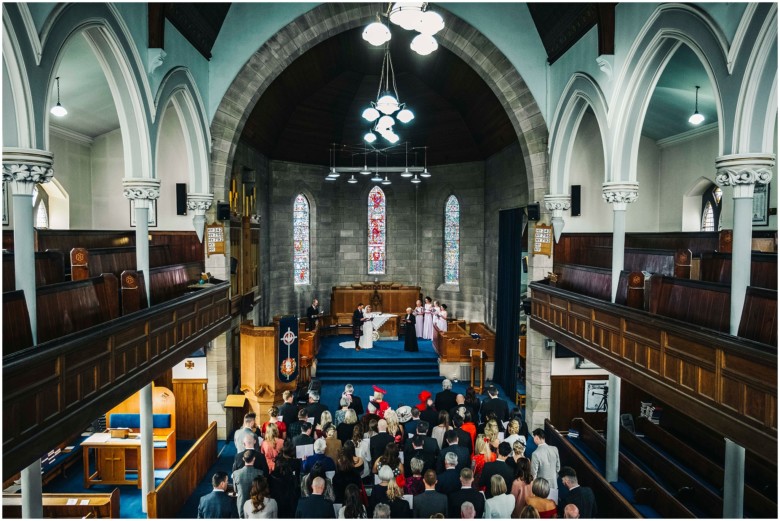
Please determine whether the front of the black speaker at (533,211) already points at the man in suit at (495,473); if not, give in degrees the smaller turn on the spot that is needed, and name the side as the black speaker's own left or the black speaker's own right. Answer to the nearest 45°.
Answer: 0° — it already faces them

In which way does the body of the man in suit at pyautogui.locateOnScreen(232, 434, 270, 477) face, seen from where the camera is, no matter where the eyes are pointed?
away from the camera

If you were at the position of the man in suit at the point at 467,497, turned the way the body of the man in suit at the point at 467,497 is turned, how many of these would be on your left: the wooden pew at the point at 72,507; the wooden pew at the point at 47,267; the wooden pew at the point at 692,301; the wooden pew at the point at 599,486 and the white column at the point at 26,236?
3

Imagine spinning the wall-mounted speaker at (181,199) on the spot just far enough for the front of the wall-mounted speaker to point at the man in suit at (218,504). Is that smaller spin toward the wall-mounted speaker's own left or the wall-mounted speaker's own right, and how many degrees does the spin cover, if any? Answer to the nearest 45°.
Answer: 0° — it already faces them

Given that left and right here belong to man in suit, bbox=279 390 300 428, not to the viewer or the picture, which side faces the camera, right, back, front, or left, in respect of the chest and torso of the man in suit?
back

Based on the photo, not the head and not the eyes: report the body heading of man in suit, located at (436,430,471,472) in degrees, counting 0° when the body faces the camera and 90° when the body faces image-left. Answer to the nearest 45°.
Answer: approximately 180°

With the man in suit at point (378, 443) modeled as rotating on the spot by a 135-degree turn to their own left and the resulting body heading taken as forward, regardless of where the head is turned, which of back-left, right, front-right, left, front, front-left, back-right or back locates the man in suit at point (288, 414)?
right

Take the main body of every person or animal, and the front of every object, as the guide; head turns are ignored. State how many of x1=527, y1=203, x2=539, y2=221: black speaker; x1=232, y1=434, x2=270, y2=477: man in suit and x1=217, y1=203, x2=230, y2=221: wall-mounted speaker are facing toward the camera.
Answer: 2

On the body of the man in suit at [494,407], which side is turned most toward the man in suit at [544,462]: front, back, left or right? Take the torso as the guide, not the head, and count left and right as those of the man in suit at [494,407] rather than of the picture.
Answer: back

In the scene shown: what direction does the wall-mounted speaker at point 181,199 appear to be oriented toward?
toward the camera

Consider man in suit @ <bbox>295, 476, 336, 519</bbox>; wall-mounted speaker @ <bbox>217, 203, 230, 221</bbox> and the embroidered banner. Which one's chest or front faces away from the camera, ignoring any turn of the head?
the man in suit

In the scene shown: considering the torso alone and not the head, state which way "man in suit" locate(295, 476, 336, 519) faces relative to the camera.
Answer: away from the camera

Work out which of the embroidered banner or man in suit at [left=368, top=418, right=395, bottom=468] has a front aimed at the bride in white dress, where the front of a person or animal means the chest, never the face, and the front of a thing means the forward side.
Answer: the man in suit

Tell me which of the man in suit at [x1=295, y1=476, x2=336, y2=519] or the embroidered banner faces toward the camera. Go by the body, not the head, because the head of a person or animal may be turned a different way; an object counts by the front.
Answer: the embroidered banner

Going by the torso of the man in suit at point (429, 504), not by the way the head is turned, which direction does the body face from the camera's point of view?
away from the camera

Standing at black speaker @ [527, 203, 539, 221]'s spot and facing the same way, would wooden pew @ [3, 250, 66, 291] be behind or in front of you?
in front
